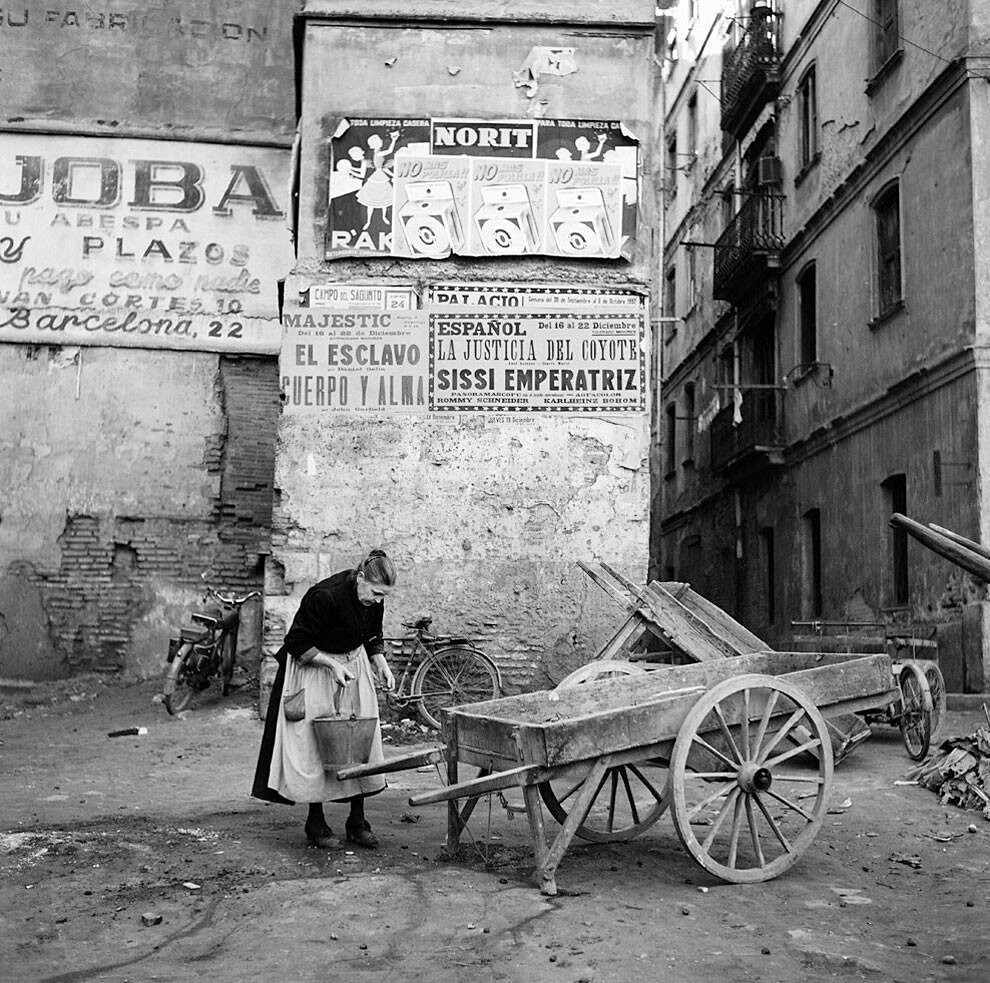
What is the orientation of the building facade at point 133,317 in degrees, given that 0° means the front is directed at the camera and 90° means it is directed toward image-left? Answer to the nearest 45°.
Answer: approximately 0°

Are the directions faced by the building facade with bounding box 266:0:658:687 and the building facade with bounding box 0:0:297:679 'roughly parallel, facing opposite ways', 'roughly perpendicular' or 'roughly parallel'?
roughly parallel

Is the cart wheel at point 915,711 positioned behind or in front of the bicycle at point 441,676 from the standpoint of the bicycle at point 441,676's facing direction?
behind

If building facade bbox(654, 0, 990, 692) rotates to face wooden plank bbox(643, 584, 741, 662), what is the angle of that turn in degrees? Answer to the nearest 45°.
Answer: approximately 45° to its left

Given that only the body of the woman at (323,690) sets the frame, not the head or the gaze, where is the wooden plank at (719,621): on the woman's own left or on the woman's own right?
on the woman's own left

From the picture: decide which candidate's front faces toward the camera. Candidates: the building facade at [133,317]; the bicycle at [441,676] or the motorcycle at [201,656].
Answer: the building facade

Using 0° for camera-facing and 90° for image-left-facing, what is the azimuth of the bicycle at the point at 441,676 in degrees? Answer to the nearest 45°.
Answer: approximately 90°

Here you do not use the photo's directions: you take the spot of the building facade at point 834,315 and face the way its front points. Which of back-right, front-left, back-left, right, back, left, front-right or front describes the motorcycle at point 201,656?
front

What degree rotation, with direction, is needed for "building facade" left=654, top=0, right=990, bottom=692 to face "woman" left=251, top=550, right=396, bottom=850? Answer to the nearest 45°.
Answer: approximately 45° to its left

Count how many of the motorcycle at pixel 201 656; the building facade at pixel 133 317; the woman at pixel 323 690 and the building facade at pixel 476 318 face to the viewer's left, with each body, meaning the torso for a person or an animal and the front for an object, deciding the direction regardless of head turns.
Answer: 0

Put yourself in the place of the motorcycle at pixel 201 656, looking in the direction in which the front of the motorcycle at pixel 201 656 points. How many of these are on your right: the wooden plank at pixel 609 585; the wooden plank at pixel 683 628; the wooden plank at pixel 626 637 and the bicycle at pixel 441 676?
4

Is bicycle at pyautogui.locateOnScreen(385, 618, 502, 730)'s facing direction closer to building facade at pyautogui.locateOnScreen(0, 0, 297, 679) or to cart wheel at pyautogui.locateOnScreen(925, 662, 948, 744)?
the building facade

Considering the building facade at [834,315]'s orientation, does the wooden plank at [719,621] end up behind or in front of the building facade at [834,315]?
in front

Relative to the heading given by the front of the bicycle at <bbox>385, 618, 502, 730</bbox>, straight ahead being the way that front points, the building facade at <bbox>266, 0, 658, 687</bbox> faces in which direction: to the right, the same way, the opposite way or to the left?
to the left

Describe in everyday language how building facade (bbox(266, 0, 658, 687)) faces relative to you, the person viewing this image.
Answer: facing the viewer

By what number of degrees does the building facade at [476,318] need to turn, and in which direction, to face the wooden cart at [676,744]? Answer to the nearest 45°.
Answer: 0° — it already faces it

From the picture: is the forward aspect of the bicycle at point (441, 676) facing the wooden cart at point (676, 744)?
no

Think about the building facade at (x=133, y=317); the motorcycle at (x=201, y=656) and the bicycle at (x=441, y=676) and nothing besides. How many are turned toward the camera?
1
